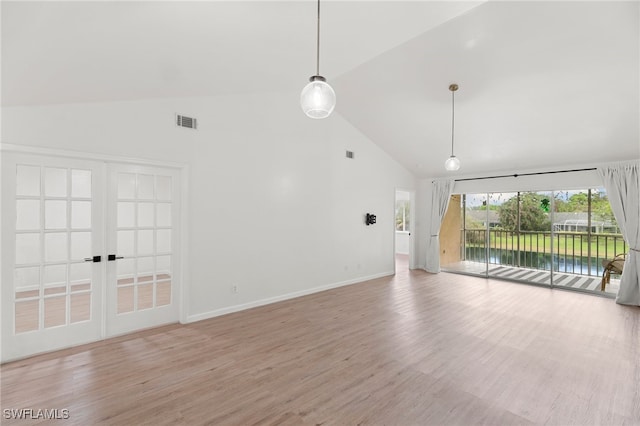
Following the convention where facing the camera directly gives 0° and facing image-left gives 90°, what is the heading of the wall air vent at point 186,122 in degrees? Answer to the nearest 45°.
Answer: approximately 315°

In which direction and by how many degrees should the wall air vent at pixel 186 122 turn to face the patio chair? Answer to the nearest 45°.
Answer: approximately 45° to its left

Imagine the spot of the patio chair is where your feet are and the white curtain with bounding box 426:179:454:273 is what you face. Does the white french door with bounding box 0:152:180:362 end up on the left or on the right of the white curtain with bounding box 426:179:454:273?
left

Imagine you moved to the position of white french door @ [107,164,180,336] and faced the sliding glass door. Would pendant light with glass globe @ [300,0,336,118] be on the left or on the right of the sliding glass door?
right

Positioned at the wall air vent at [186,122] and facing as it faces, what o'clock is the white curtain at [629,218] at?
The white curtain is roughly at 11 o'clock from the wall air vent.
